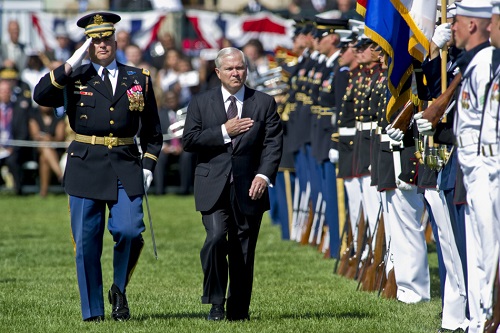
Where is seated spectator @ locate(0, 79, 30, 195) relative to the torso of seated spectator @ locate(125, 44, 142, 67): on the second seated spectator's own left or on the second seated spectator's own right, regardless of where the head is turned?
on the second seated spectator's own right

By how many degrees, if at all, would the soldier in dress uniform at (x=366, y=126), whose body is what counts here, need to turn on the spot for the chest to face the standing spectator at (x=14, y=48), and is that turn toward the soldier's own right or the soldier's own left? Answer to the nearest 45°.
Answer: approximately 90° to the soldier's own right

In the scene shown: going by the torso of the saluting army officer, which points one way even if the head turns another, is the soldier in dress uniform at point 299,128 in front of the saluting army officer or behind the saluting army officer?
behind

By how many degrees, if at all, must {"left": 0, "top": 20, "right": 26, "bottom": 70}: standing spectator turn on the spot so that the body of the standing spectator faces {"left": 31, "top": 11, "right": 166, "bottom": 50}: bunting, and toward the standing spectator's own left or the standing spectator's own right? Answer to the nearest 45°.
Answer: approximately 90° to the standing spectator's own left

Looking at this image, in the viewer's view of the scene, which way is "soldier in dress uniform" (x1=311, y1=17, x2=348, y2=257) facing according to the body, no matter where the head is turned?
to the viewer's left

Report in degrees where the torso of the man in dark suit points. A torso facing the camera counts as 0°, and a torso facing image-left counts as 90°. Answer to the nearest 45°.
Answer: approximately 0°

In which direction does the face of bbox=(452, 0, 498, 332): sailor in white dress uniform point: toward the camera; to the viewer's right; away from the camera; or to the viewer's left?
to the viewer's left

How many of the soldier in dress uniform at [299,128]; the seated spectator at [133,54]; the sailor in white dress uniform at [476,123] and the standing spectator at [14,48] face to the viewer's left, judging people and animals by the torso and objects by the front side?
2
